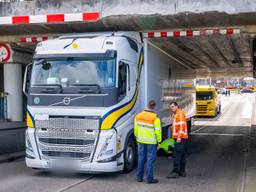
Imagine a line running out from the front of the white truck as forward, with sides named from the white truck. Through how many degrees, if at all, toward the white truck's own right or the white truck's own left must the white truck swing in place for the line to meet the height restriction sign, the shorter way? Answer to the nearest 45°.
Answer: approximately 90° to the white truck's own right

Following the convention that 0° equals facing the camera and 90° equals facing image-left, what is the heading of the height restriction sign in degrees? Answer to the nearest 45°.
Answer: approximately 0°

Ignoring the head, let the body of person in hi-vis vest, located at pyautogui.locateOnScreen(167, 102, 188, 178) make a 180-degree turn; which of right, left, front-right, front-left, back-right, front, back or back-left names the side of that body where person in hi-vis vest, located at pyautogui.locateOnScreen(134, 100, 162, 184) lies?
back-right

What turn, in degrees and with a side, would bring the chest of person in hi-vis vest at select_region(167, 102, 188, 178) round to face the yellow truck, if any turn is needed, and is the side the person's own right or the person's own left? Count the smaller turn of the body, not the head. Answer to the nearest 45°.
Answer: approximately 90° to the person's own right

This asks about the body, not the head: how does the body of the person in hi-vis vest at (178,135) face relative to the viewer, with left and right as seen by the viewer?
facing to the left of the viewer

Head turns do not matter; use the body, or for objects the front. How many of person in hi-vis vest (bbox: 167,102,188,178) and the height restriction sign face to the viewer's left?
1

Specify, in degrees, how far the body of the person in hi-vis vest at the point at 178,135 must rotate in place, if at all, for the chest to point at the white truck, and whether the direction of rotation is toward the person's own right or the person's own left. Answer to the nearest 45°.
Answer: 0° — they already face it
